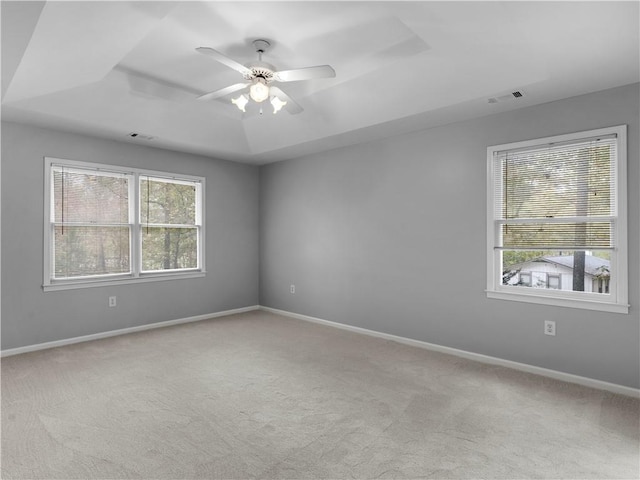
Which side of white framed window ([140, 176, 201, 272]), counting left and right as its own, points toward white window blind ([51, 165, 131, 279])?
right

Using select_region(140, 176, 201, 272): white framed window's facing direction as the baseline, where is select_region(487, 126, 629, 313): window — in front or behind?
in front

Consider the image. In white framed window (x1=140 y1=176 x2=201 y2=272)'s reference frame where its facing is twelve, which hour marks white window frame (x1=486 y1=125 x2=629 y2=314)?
The white window frame is roughly at 12 o'clock from the white framed window.

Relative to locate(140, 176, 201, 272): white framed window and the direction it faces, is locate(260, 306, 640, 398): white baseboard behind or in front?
in front

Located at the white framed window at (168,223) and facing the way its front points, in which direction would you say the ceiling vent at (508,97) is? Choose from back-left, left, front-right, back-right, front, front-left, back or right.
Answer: front
